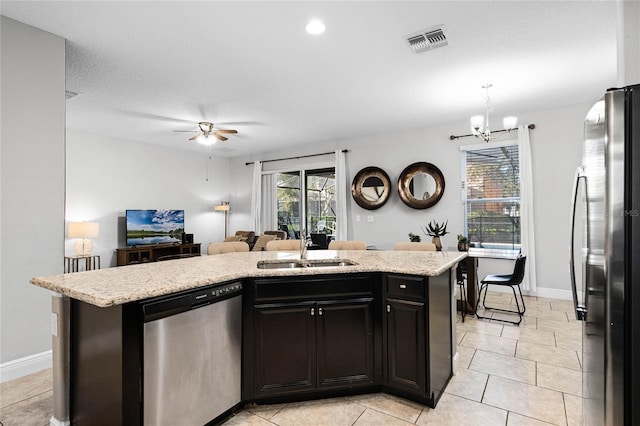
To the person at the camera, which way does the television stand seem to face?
facing the viewer and to the right of the viewer

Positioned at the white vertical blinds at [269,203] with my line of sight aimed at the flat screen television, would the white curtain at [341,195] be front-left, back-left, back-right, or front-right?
back-left

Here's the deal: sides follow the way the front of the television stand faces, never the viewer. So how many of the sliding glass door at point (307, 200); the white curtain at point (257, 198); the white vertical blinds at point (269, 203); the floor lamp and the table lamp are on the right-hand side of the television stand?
1

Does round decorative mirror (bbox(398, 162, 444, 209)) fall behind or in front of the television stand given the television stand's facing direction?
in front

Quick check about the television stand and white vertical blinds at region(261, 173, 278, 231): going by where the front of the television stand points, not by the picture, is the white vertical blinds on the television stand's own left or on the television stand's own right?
on the television stand's own left

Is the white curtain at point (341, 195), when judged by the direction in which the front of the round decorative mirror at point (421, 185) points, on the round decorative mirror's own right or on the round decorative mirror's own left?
on the round decorative mirror's own right

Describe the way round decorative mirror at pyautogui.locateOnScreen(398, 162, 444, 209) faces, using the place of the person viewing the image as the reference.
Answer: facing the viewer

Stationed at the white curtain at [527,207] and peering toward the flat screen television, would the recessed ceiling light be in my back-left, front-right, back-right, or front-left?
front-left

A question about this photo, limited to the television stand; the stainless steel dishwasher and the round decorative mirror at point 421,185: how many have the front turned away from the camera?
0

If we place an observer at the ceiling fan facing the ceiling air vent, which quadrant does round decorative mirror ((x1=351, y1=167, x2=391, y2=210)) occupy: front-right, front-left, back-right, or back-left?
front-left

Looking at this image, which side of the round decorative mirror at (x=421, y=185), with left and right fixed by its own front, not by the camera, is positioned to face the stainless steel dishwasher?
front

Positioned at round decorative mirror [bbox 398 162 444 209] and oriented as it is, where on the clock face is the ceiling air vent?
The ceiling air vent is roughly at 12 o'clock from the round decorative mirror.

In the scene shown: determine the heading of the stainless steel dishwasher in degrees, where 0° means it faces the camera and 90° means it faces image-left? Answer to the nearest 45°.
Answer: approximately 315°
